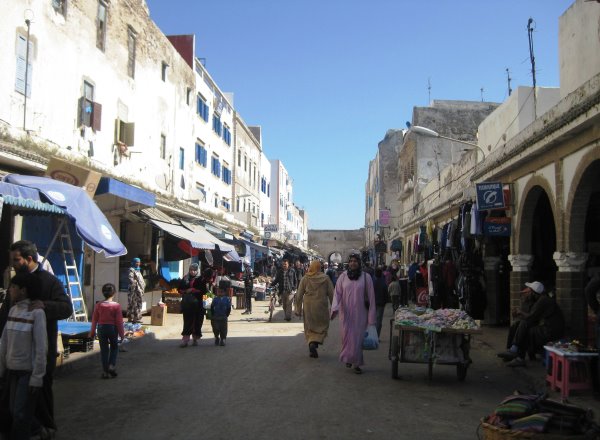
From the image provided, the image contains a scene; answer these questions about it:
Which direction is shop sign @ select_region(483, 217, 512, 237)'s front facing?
toward the camera

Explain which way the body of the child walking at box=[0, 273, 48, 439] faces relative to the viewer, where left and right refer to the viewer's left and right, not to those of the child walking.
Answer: facing the viewer and to the left of the viewer

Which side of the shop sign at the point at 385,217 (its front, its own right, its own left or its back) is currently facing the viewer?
front

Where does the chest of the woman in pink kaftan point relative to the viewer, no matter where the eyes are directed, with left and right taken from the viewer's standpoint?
facing the viewer

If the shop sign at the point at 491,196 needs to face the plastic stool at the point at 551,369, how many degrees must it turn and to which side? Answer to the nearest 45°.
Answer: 0° — it already faces it

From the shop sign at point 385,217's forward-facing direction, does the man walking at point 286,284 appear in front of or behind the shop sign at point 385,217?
in front

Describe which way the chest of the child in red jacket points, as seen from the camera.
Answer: away from the camera

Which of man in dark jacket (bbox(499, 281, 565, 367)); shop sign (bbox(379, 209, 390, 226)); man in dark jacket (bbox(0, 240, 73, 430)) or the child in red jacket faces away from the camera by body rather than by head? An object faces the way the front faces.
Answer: the child in red jacket

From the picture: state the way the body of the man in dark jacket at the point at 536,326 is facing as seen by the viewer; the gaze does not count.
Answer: to the viewer's left

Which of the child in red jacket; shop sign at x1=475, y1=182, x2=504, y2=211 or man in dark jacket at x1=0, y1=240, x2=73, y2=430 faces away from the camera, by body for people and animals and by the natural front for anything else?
the child in red jacket

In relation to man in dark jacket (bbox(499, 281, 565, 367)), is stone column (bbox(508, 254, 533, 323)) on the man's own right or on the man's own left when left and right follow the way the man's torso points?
on the man's own right

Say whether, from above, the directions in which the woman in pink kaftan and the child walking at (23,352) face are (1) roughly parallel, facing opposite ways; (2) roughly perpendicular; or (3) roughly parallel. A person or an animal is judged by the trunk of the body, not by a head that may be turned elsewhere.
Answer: roughly parallel

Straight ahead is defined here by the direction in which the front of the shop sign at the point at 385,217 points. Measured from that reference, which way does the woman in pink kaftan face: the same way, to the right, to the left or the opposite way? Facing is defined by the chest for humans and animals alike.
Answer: the same way
